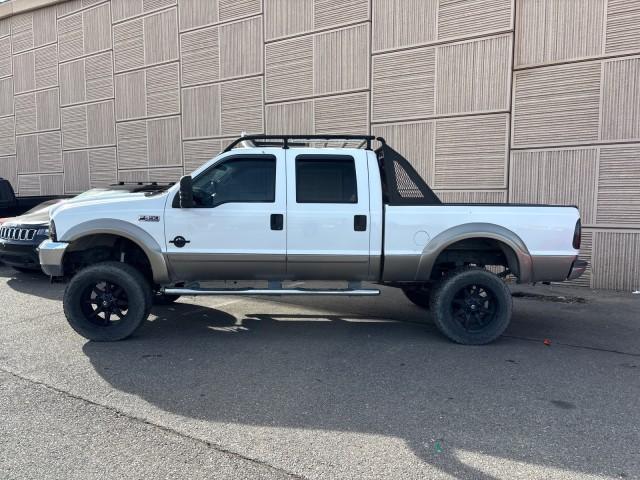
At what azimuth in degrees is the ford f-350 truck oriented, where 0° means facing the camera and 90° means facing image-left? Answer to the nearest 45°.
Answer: approximately 90°
